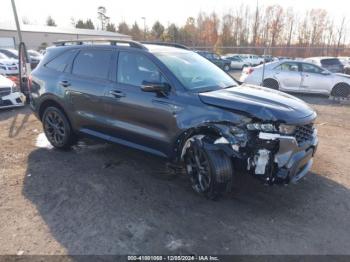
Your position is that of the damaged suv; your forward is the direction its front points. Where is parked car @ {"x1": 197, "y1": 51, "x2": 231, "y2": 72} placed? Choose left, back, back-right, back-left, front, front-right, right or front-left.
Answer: back-left

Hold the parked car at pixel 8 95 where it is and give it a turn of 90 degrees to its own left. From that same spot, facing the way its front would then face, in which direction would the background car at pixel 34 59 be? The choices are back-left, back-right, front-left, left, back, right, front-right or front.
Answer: front-left

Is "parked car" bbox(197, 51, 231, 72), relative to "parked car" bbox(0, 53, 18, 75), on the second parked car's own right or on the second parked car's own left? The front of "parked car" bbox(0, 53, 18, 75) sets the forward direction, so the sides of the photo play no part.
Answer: on the second parked car's own left

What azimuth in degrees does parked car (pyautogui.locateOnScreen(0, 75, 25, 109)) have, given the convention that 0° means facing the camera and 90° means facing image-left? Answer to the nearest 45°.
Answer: approximately 315°

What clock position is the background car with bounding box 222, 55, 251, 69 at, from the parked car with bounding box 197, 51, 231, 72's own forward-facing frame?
The background car is roughly at 10 o'clock from the parked car.

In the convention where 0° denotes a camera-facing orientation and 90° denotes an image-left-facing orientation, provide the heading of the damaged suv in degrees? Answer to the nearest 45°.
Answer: approximately 315°

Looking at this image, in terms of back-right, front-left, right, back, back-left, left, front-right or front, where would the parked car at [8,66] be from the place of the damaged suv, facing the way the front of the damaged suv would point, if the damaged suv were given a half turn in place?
front
